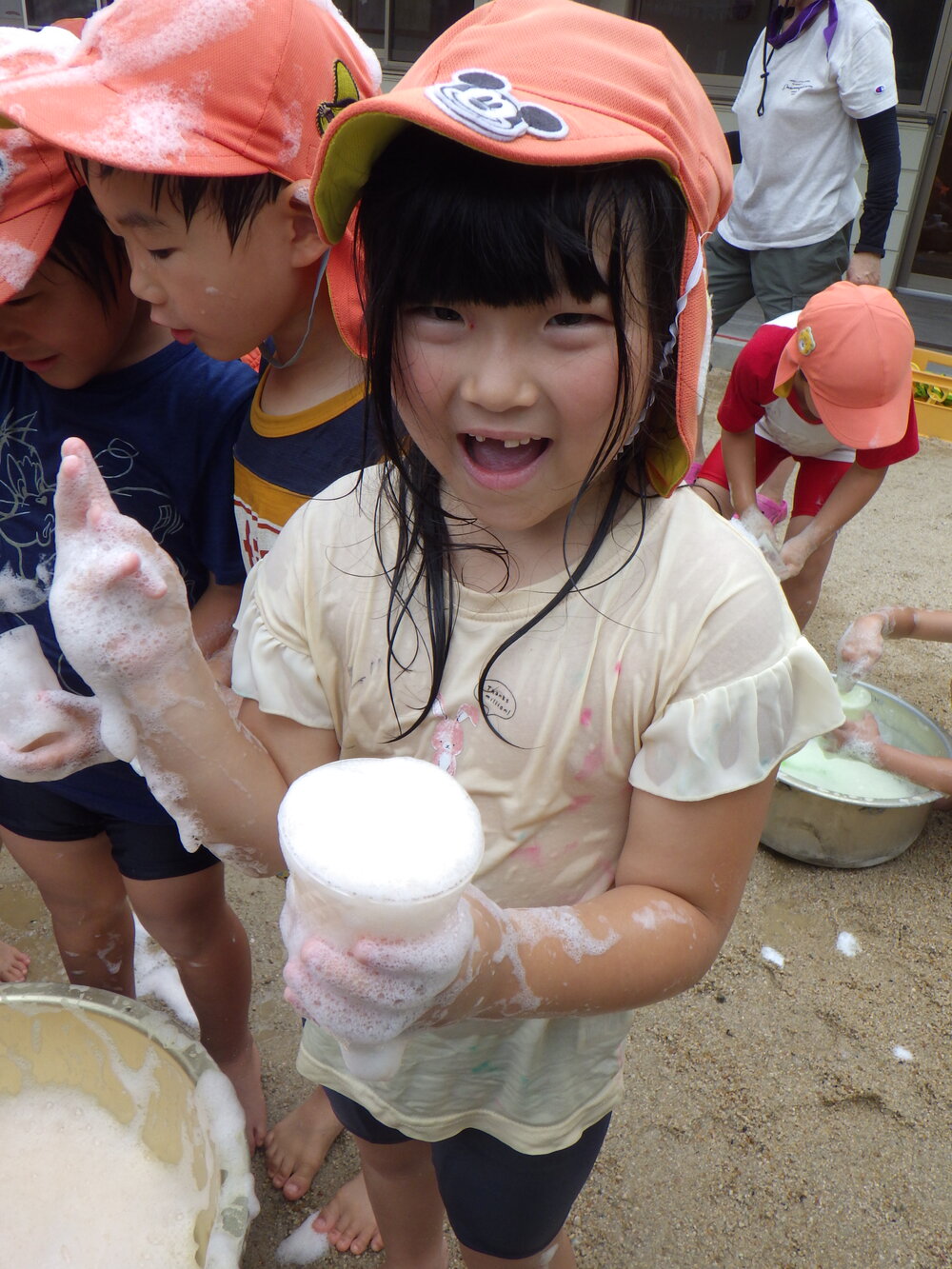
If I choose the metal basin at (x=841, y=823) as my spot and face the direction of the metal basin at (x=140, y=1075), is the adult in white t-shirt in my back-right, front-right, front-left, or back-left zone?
back-right

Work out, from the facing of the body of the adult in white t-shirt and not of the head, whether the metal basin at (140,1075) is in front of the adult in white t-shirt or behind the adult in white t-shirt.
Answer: in front

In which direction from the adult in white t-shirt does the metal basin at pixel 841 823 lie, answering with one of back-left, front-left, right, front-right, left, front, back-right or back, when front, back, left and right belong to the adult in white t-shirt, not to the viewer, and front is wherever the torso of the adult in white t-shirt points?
front-left

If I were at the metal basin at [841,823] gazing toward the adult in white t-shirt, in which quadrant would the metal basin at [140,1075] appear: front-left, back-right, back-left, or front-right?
back-left

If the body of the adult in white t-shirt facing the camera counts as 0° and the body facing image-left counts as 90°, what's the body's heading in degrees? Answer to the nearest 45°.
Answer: approximately 45°
